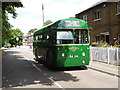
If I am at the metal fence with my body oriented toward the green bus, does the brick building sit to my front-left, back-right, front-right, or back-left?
back-right

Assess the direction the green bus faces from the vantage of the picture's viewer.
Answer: facing the viewer and to the right of the viewer

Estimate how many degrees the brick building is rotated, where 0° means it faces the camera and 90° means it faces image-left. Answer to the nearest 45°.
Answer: approximately 45°

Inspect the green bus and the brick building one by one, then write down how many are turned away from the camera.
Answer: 0

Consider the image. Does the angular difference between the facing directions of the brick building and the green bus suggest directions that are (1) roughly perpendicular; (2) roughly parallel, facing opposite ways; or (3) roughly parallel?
roughly perpendicular

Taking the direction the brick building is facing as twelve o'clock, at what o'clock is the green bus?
The green bus is roughly at 11 o'clock from the brick building.

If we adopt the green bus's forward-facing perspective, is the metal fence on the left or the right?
on its left

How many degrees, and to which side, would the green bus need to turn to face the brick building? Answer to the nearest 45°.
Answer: approximately 90° to its left
